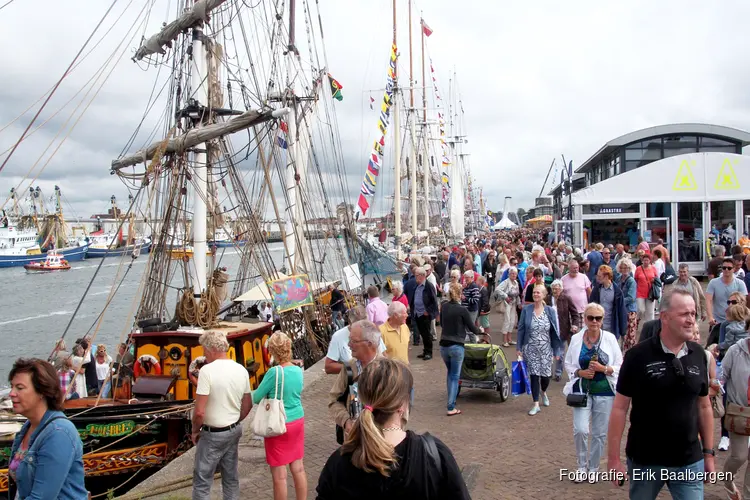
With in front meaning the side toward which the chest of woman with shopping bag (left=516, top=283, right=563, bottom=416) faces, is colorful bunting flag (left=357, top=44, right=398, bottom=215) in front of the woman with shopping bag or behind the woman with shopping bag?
behind

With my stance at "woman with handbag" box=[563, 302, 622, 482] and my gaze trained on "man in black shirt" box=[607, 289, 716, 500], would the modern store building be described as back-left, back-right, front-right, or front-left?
back-left

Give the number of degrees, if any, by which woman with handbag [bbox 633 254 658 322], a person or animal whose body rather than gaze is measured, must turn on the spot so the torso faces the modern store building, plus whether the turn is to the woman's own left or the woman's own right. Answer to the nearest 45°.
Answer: approximately 180°

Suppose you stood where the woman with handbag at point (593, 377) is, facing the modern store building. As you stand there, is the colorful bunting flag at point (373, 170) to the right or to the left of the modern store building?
left

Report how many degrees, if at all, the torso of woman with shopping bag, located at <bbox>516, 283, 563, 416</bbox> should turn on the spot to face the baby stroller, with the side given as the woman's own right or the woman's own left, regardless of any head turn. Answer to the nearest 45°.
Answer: approximately 135° to the woman's own right

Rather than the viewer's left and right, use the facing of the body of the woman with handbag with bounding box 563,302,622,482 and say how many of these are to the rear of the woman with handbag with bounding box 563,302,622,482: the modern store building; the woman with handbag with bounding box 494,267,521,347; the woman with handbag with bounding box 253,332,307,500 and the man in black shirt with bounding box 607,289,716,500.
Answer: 2

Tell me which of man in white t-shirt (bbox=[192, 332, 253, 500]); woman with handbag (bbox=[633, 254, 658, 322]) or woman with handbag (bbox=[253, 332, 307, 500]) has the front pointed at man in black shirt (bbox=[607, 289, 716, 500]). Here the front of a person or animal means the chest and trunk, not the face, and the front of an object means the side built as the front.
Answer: woman with handbag (bbox=[633, 254, 658, 322])

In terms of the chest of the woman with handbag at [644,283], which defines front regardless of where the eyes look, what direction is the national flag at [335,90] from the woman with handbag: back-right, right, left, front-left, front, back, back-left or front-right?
back-right

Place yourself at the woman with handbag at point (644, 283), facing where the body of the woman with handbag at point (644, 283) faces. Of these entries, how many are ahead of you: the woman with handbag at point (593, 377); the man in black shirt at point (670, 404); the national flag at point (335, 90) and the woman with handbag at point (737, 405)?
3

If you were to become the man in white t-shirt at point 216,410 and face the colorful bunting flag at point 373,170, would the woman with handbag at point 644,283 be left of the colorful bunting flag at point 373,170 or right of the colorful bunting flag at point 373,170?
right

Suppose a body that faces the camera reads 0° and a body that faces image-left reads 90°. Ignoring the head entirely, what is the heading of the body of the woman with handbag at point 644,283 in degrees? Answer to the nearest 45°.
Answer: approximately 0°

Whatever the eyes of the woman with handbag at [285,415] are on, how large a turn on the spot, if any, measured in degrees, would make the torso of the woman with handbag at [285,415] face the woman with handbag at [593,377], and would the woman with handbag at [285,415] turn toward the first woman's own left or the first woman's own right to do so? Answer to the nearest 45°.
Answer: approximately 135° to the first woman's own right
